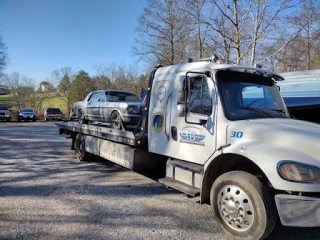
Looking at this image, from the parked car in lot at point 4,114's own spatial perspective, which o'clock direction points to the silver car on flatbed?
The silver car on flatbed is roughly at 12 o'clock from the parked car in lot.

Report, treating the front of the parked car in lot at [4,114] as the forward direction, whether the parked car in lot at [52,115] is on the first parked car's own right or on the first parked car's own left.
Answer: on the first parked car's own left

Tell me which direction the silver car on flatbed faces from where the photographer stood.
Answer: facing the viewer and to the right of the viewer

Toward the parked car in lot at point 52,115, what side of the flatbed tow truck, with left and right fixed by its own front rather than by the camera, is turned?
back

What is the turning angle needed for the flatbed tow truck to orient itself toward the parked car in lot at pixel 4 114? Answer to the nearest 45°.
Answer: approximately 180°

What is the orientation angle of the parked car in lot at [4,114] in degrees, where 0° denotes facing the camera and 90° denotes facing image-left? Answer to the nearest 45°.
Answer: approximately 0°

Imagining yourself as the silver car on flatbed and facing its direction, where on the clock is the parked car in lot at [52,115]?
The parked car in lot is roughly at 7 o'clock from the silver car on flatbed.
